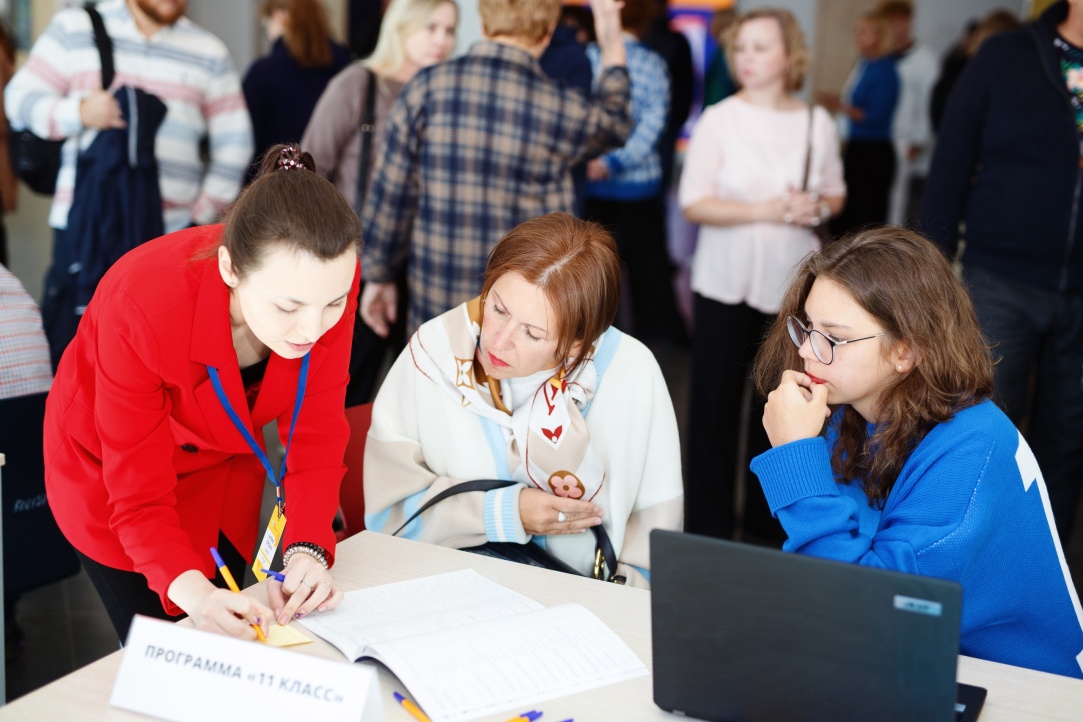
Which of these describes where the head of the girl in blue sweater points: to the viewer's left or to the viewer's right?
to the viewer's left

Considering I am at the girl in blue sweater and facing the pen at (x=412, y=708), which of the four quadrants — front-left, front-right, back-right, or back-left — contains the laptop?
front-left

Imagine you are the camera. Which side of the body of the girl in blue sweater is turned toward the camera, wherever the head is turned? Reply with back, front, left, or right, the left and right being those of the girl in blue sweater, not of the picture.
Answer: left

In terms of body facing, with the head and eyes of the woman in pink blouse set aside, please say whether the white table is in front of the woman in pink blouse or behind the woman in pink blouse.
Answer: in front

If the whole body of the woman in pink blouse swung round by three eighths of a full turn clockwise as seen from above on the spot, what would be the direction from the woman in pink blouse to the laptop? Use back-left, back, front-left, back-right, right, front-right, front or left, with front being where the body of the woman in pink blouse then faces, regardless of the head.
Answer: back-left

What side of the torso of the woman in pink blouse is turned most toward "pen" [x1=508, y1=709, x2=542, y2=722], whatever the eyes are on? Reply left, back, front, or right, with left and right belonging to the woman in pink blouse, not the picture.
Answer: front

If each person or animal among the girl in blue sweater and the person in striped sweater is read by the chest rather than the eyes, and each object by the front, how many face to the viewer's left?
1

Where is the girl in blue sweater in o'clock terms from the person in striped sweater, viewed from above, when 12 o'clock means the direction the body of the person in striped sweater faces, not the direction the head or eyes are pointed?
The girl in blue sweater is roughly at 11 o'clock from the person in striped sweater.

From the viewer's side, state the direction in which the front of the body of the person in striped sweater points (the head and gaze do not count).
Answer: toward the camera

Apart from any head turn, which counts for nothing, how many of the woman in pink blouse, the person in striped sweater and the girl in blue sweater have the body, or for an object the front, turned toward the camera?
2

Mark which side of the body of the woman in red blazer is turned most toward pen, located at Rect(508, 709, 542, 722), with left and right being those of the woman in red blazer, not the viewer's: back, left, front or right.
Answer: front

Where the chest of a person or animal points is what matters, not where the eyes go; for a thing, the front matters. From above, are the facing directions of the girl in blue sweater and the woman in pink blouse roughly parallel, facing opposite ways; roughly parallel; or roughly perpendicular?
roughly perpendicular

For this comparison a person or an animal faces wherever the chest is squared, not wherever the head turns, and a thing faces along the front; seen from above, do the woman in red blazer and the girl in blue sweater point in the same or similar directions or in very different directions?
very different directions

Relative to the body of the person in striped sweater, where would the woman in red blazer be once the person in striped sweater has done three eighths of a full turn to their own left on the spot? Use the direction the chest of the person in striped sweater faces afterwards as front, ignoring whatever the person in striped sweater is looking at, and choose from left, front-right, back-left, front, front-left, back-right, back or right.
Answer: back-right

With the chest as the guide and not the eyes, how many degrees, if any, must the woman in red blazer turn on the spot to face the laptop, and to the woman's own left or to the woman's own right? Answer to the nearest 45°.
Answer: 0° — they already face it

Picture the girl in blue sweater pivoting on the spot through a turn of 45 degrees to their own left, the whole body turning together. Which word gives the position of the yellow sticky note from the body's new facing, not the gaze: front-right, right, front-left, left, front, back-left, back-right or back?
front

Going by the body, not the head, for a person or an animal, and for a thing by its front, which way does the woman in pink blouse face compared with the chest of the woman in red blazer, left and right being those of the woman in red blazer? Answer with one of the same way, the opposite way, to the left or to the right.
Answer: to the right

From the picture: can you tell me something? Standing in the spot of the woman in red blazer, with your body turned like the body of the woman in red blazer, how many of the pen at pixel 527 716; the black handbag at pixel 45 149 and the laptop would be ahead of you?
2
